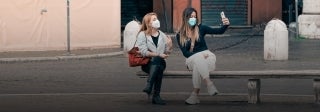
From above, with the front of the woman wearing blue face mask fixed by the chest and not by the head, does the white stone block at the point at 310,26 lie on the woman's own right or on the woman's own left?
on the woman's own left

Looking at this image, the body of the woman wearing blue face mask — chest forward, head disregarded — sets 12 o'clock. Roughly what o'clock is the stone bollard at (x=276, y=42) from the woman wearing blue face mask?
The stone bollard is roughly at 8 o'clock from the woman wearing blue face mask.

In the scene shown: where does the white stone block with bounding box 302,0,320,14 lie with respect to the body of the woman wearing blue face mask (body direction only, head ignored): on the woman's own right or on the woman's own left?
on the woman's own left

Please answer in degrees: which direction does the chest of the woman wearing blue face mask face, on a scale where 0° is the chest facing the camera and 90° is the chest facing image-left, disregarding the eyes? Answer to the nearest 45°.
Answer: approximately 315°
